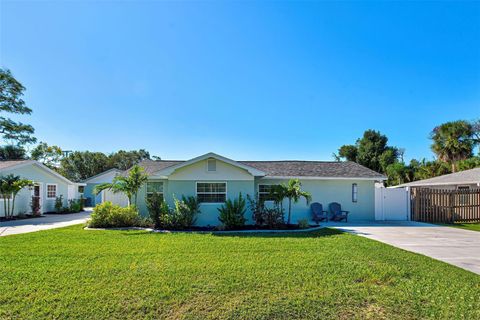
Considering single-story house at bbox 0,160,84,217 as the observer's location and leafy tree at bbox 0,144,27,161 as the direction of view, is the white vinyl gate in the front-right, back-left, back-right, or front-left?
back-right

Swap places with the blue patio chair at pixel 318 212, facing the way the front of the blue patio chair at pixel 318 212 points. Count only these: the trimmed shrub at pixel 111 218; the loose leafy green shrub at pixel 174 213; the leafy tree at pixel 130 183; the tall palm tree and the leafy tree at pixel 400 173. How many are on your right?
3

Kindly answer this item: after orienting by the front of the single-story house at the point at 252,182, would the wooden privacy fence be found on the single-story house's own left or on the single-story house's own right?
on the single-story house's own left

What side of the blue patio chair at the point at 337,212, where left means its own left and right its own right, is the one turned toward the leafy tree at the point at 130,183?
right

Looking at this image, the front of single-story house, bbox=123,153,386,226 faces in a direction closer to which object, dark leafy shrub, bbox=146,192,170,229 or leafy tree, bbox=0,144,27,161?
the dark leafy shrub

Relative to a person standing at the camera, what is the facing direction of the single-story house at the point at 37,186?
facing the viewer and to the right of the viewer

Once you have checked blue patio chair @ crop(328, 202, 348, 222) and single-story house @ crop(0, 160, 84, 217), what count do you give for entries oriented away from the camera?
0

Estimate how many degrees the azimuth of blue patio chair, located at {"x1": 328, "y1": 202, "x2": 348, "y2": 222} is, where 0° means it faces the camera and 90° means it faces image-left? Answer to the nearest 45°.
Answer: approximately 315°

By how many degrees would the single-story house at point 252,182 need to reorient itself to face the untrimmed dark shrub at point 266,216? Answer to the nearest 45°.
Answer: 0° — it already faces it

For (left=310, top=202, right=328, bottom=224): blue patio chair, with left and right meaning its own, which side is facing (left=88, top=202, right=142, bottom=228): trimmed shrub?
right

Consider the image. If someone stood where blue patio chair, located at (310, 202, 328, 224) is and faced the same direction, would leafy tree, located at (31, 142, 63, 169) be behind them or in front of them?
behind
